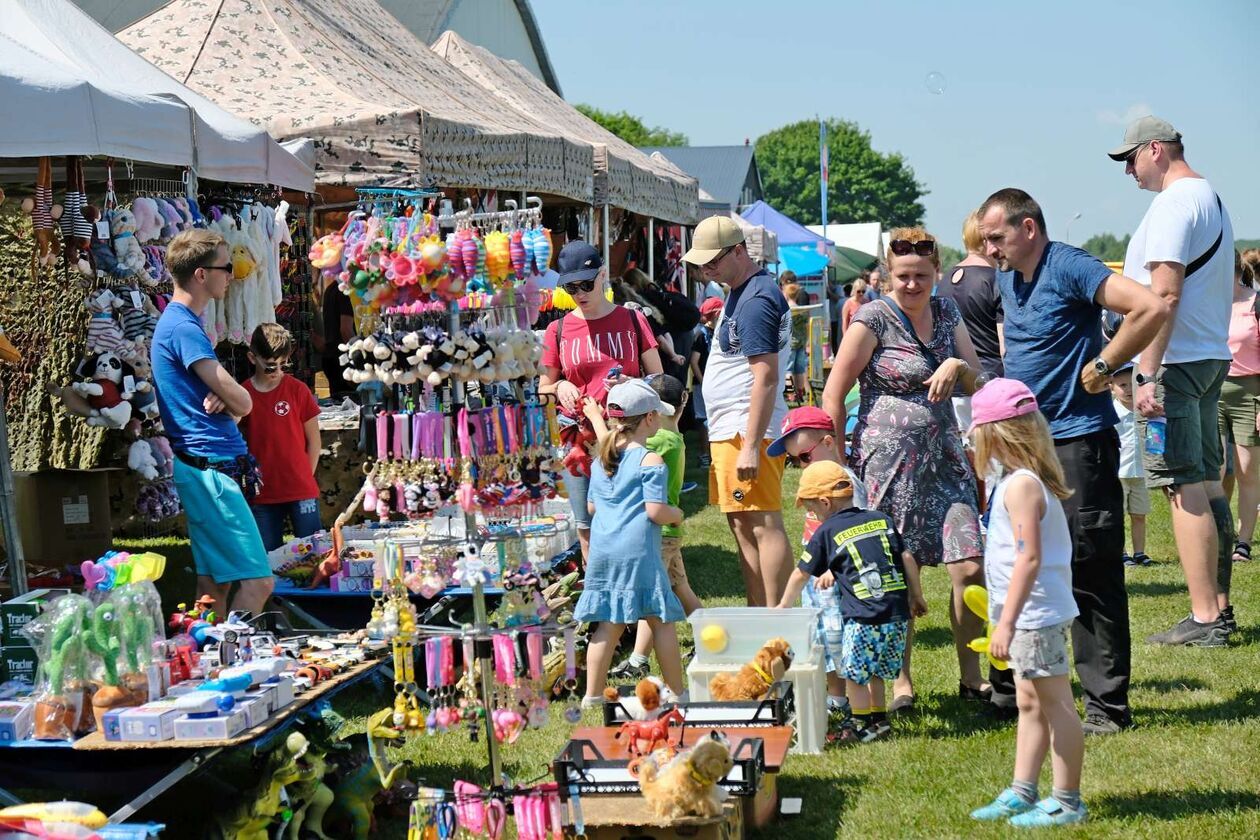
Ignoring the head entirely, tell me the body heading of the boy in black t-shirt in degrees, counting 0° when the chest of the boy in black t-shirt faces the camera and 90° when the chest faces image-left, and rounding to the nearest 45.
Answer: approximately 135°

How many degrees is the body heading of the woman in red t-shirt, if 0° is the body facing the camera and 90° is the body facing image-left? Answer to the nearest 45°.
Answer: approximately 0°

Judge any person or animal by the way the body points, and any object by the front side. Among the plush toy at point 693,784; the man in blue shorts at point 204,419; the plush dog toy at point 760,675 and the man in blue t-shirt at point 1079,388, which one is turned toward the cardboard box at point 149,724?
the man in blue t-shirt

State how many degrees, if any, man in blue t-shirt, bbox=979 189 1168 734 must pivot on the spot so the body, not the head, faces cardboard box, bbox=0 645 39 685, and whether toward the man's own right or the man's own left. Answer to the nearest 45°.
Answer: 0° — they already face it

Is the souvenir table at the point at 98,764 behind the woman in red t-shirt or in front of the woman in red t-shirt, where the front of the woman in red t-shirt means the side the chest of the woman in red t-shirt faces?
in front

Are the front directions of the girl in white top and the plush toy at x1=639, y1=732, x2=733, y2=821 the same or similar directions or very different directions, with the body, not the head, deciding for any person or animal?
very different directions

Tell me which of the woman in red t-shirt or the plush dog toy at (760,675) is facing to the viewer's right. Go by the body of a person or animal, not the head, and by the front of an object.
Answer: the plush dog toy

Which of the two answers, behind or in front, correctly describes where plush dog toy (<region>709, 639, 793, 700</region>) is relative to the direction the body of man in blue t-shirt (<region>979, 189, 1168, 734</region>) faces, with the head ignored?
in front

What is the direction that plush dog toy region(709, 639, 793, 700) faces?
to the viewer's right

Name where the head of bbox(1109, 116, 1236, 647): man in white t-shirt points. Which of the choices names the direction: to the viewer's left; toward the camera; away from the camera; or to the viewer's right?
to the viewer's left
